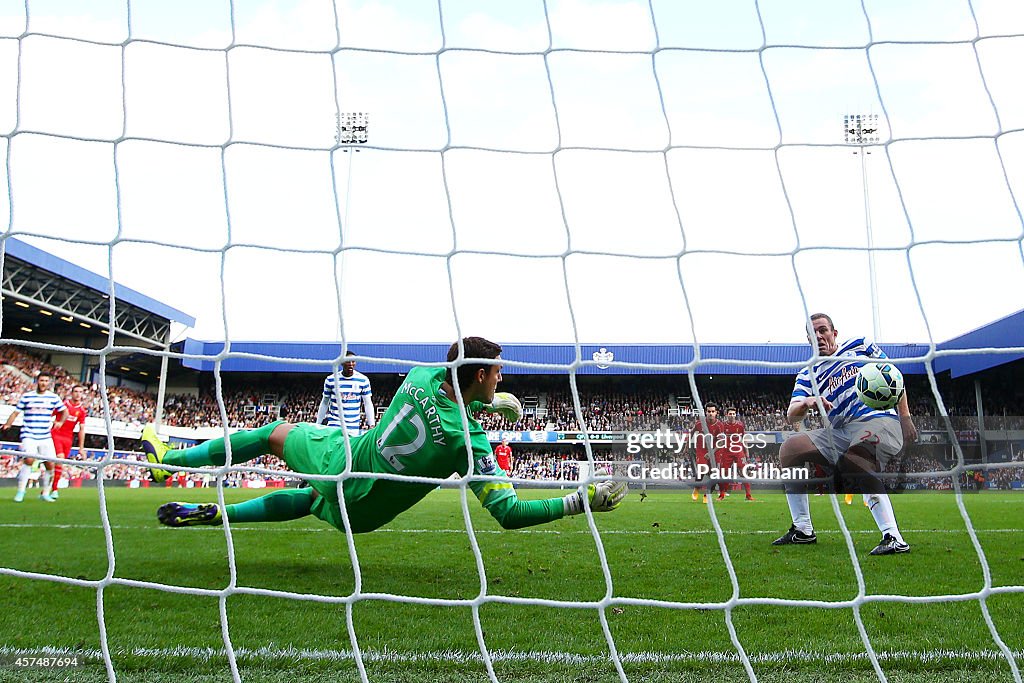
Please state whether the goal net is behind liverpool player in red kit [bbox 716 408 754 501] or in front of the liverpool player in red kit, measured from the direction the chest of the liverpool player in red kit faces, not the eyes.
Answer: in front

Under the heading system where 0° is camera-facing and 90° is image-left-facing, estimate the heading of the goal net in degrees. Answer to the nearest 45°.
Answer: approximately 180°

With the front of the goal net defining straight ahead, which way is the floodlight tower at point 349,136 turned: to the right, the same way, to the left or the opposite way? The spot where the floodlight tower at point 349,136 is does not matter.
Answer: the opposite way

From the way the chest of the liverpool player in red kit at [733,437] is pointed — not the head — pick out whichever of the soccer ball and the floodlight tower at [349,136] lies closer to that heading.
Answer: the soccer ball

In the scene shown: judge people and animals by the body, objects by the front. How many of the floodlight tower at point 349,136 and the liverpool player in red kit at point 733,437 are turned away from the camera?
0

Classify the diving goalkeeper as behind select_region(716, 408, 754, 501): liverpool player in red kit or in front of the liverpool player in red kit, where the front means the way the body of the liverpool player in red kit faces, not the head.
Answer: in front

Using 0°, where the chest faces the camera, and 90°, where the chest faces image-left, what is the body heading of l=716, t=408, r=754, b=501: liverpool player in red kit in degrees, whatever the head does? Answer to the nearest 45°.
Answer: approximately 0°

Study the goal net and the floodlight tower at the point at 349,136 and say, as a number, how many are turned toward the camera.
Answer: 1

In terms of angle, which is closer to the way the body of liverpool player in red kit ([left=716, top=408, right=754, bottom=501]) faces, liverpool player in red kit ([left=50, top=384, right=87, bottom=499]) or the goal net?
the goal net

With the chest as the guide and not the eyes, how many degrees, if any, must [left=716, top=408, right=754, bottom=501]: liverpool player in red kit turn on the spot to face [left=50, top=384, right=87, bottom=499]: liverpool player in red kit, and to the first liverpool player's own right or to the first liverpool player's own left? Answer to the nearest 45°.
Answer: approximately 45° to the first liverpool player's own right
